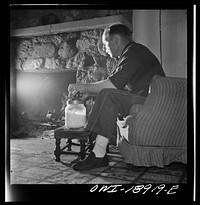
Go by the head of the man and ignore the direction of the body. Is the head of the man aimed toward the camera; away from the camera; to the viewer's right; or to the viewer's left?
to the viewer's left

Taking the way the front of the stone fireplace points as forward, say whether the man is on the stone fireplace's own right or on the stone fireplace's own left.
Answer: on the stone fireplace's own left

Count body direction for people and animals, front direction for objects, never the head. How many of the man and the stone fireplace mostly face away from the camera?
0

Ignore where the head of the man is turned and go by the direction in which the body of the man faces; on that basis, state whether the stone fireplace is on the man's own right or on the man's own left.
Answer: on the man's own right

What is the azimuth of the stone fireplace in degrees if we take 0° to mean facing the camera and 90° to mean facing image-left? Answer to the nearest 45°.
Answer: approximately 45°

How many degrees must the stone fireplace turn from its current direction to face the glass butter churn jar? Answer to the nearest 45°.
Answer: approximately 45° to its left

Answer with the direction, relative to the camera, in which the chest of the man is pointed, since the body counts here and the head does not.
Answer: to the viewer's left
